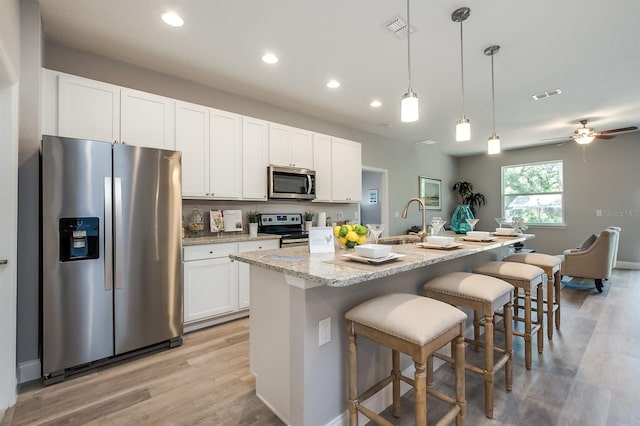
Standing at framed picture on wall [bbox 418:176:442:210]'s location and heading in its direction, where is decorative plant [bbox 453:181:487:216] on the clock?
The decorative plant is roughly at 9 o'clock from the framed picture on wall.

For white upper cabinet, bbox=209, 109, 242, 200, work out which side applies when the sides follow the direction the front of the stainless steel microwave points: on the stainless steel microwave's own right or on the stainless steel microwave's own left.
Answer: on the stainless steel microwave's own right

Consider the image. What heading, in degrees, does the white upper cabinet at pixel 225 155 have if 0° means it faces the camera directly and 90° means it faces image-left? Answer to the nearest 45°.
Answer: approximately 315°

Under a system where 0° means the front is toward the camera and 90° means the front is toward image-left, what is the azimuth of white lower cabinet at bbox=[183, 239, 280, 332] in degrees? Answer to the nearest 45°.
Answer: approximately 315°

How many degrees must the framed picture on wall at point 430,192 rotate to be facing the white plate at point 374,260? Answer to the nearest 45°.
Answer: approximately 45° to its right

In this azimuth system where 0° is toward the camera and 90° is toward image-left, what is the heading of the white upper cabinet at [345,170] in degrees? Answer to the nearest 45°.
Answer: approximately 315°

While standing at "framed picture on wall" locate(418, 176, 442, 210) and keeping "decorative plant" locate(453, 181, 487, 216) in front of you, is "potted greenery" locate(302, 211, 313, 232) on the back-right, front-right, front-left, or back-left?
back-right

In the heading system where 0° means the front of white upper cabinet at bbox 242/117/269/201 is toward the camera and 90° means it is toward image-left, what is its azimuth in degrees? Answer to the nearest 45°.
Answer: approximately 315°

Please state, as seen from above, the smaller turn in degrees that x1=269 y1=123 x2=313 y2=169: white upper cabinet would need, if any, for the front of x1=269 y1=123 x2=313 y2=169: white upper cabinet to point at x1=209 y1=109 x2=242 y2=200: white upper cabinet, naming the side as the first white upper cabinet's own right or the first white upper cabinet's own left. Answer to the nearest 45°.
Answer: approximately 90° to the first white upper cabinet's own right

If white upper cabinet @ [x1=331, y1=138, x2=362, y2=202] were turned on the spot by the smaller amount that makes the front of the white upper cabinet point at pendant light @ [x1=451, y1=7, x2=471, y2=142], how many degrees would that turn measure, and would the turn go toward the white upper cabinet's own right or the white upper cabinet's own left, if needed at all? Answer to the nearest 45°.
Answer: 0° — it already faces it
